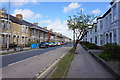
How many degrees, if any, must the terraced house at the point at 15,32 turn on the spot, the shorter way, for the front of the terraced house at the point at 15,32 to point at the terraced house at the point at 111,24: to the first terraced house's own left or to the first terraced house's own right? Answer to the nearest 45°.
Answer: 0° — it already faces it

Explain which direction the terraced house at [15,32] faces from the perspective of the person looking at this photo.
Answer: facing the viewer and to the right of the viewer
